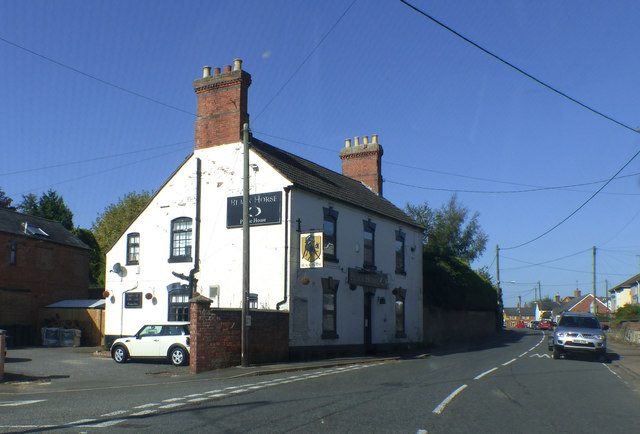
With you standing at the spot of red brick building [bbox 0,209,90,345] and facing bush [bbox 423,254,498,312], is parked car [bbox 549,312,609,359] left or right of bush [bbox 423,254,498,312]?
right

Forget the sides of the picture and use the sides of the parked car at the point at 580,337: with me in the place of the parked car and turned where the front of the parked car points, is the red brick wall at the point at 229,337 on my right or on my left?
on my right

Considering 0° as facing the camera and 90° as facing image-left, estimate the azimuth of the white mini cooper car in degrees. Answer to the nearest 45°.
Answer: approximately 90°

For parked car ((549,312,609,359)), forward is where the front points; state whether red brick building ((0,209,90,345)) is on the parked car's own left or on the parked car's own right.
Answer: on the parked car's own right

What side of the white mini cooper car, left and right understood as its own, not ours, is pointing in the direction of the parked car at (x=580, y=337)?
back

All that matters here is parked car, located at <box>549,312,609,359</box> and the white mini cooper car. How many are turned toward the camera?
1

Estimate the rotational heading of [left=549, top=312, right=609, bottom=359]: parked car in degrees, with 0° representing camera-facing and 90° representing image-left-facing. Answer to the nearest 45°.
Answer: approximately 0°

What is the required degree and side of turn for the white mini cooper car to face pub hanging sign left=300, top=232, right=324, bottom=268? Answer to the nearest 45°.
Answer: approximately 180°
